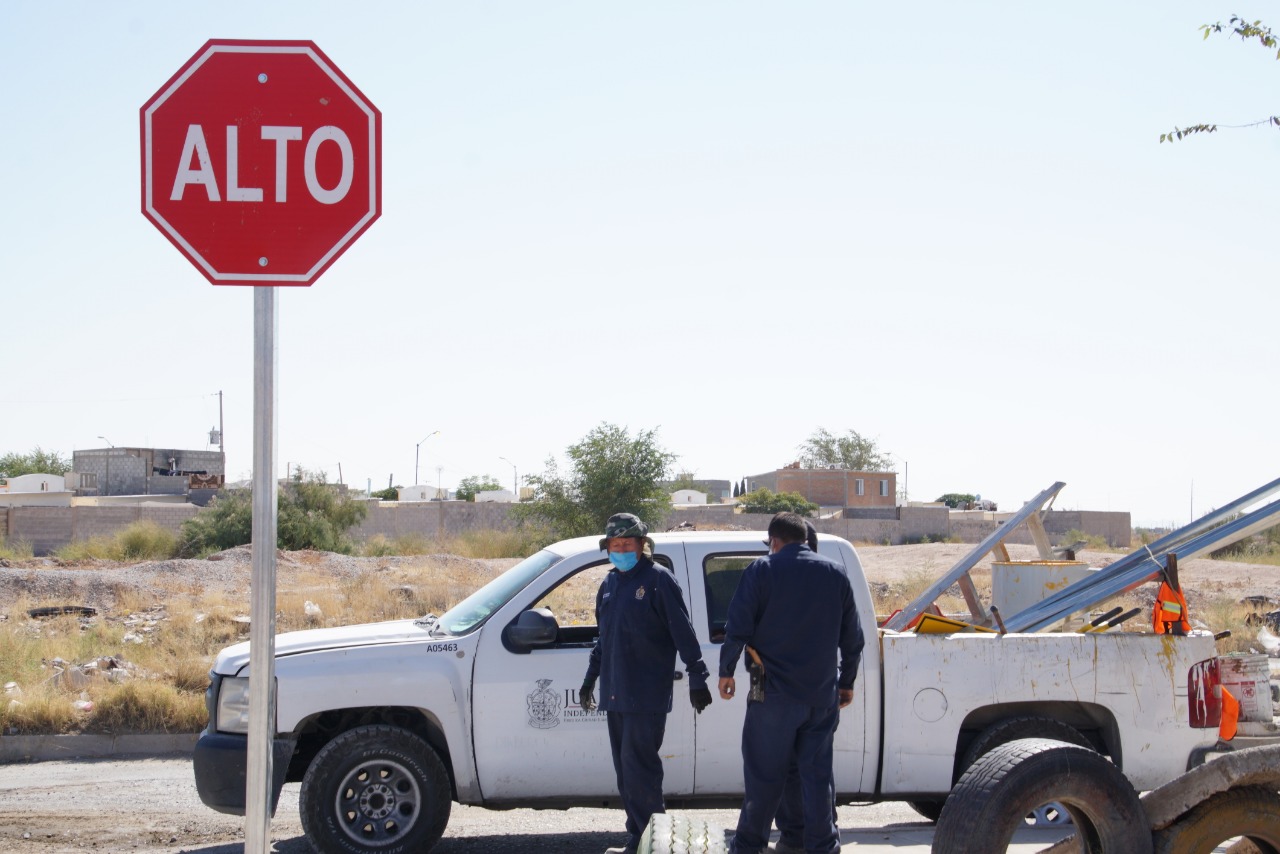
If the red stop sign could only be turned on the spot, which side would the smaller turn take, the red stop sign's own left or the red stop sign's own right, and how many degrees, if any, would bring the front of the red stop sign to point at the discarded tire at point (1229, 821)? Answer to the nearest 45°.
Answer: approximately 90° to the red stop sign's own left

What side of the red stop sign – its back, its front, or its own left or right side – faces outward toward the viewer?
front

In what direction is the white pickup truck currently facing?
to the viewer's left

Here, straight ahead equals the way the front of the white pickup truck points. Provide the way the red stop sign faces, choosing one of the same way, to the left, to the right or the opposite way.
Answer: to the left

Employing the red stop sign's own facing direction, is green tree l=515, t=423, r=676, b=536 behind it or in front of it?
behind

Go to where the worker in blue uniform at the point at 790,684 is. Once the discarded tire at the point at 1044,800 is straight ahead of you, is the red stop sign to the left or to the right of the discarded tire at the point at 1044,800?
right

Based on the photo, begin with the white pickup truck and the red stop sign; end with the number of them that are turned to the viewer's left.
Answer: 1

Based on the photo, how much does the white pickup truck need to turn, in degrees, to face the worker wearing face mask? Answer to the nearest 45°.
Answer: approximately 135° to its left

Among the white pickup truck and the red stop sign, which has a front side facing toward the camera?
the red stop sign

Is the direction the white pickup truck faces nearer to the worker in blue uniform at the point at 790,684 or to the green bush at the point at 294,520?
the green bush
